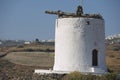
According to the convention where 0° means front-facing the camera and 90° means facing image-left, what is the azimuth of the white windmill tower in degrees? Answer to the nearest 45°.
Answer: approximately 315°
